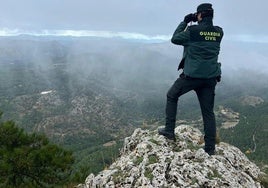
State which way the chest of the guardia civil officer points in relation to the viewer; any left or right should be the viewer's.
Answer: facing away from the viewer and to the left of the viewer

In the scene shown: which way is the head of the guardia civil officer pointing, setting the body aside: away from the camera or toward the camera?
away from the camera
